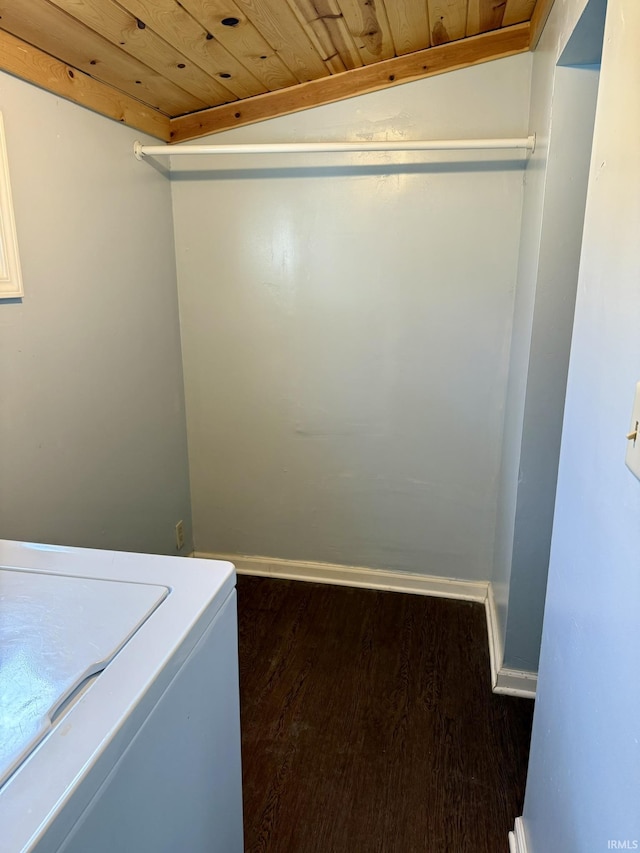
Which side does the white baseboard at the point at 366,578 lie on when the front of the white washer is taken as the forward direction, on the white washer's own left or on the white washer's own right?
on the white washer's own left

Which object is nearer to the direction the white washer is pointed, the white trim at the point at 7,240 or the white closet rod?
the white closet rod

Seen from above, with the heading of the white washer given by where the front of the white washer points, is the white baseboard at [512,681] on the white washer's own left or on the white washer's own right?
on the white washer's own left

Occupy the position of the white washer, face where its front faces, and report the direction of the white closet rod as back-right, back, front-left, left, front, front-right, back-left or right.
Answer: left

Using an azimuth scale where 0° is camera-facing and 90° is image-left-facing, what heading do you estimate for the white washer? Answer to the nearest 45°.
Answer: approximately 315°

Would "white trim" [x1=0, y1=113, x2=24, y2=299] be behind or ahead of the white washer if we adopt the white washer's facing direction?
behind

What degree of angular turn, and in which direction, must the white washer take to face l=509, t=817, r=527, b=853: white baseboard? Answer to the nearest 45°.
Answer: approximately 45° to its left
